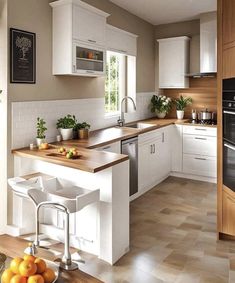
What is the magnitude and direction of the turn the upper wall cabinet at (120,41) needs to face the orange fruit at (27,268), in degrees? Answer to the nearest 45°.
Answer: approximately 45° to its right

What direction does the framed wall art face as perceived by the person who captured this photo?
facing the viewer and to the right of the viewer

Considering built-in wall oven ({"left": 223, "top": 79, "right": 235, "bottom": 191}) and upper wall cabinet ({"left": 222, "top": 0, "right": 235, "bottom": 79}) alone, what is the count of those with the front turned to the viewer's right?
0

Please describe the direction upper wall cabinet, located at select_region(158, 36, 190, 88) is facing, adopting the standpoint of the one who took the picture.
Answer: facing the viewer

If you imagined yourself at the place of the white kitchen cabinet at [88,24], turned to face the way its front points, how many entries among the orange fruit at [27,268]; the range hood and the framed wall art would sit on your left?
1

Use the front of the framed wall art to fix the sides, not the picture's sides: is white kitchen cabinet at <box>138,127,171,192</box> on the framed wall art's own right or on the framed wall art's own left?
on the framed wall art's own left

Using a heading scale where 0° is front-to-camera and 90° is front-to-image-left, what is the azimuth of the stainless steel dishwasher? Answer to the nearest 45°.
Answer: approximately 315°

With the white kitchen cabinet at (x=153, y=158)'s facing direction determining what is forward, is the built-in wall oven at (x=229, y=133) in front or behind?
in front

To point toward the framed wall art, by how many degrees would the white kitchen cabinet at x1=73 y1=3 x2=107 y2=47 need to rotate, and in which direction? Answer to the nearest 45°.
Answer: approximately 90° to its right

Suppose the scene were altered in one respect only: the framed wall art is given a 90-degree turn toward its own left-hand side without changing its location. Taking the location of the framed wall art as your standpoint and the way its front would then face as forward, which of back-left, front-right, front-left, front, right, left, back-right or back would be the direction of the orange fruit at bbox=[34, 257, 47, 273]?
back-right

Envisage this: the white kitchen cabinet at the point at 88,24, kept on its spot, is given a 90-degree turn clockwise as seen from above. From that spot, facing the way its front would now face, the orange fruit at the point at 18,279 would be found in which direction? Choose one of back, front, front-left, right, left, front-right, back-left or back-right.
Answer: front-left

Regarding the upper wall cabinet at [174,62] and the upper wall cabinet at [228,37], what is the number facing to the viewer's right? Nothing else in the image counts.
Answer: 0
